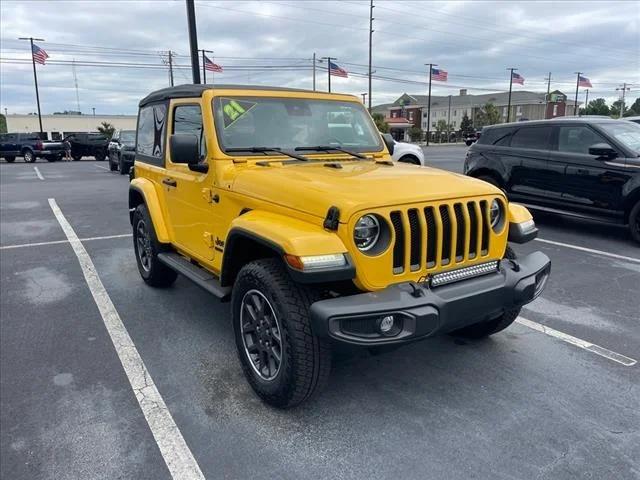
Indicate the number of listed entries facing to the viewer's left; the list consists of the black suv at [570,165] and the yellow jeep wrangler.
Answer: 0

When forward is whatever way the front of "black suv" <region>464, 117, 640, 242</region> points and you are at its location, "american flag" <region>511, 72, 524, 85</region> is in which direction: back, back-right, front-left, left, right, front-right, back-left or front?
back-left

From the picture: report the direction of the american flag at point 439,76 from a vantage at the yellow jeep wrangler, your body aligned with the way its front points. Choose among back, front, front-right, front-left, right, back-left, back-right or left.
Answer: back-left

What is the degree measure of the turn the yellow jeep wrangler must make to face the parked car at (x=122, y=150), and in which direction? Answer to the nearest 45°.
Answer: approximately 180°

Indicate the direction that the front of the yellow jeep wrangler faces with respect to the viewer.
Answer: facing the viewer and to the right of the viewer

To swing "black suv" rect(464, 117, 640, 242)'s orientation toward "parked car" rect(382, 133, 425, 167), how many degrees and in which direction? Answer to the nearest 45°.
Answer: approximately 180°

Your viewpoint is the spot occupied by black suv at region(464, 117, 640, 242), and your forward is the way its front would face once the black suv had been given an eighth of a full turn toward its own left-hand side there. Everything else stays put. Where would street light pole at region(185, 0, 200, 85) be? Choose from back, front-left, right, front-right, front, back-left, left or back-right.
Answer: back

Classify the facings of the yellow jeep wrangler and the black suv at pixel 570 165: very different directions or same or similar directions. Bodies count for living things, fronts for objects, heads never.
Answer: same or similar directions

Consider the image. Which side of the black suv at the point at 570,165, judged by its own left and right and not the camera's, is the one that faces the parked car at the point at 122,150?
back

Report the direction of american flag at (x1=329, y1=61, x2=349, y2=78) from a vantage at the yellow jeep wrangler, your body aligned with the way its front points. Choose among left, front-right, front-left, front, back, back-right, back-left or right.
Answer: back-left

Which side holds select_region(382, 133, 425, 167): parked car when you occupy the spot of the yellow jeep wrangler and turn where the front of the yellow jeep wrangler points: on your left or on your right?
on your left

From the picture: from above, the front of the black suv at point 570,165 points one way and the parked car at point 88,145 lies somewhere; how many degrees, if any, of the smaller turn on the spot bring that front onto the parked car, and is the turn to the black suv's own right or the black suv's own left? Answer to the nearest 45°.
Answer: approximately 180°
